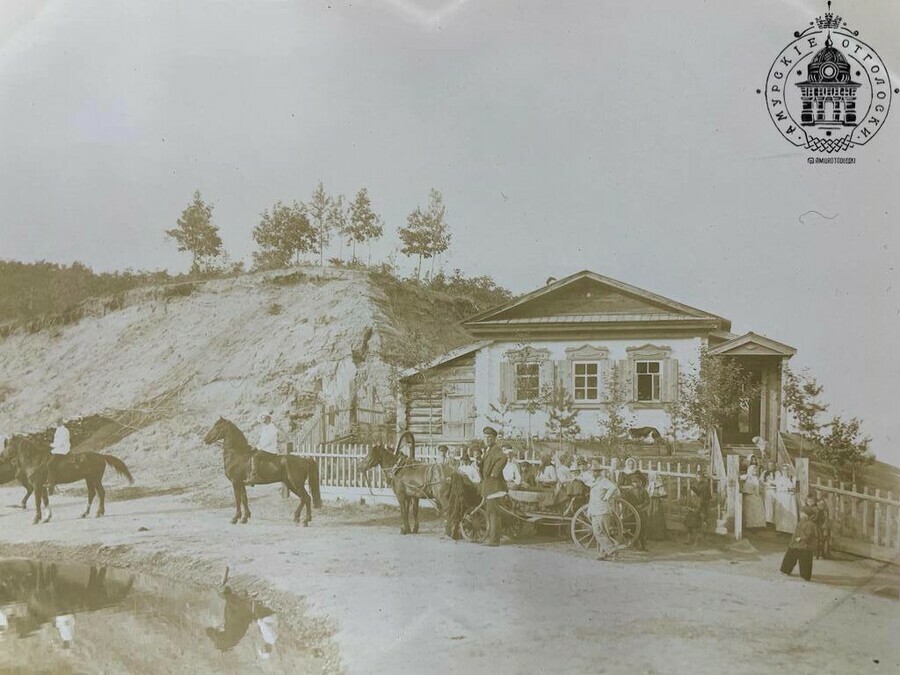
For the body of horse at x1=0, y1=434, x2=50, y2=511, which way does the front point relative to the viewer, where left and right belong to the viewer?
facing to the left of the viewer

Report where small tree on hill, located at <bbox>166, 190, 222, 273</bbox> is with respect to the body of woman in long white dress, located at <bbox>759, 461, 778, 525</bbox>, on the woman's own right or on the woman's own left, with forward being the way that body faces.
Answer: on the woman's own right

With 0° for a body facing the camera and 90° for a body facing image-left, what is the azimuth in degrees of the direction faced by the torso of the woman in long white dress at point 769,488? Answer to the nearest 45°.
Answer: approximately 0°

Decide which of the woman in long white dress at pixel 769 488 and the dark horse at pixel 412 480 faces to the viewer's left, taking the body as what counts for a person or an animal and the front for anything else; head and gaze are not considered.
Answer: the dark horse

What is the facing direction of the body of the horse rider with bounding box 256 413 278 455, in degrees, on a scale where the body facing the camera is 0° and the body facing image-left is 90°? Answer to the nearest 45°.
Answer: approximately 90°

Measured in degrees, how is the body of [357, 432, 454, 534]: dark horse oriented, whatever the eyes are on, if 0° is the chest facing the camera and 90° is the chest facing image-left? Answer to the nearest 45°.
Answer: approximately 90°

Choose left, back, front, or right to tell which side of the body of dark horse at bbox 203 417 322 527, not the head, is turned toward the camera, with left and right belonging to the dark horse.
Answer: left
